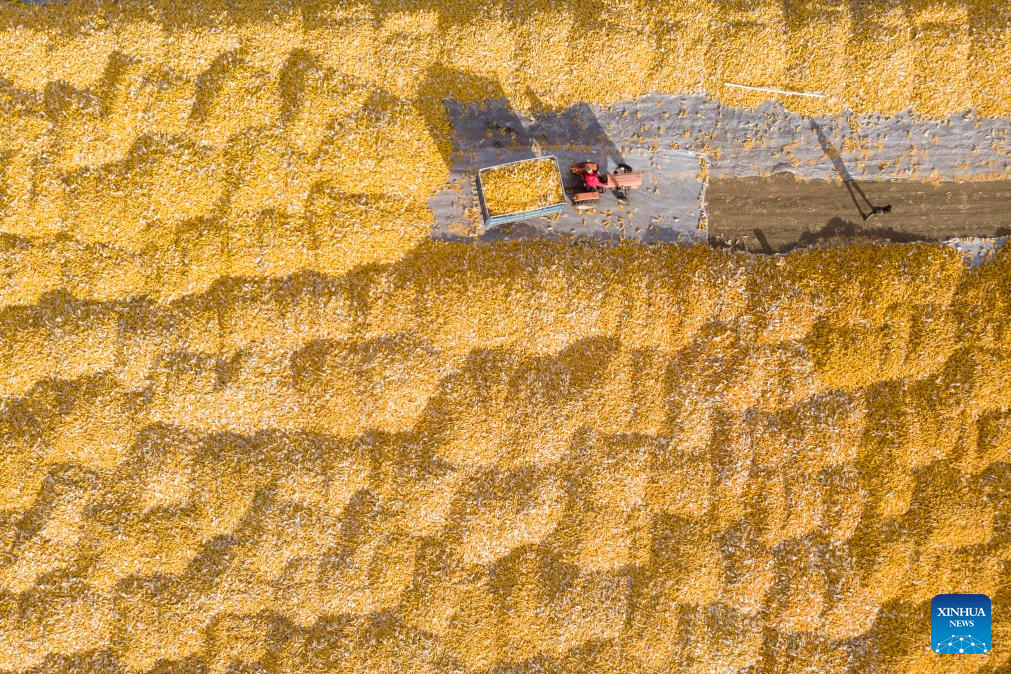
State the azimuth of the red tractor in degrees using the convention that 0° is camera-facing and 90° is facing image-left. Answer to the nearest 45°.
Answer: approximately 270°
